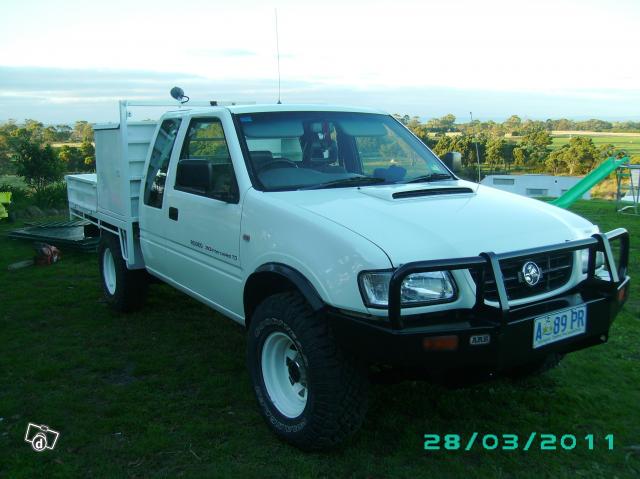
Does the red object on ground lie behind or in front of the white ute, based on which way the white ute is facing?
behind

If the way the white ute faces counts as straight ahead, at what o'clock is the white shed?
The white shed is roughly at 8 o'clock from the white ute.

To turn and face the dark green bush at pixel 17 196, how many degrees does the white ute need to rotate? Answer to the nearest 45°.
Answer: approximately 180°

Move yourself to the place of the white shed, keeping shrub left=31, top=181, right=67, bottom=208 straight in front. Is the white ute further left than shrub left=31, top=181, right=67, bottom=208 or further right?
left

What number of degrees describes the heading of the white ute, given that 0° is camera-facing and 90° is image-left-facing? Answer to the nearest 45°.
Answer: approximately 315°

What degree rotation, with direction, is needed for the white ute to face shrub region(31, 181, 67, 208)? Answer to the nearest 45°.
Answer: approximately 180°

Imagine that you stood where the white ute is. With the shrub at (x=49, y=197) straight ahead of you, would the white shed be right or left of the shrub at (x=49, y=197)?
right
